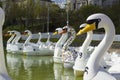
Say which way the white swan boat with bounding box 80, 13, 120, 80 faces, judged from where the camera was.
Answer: facing to the left of the viewer
